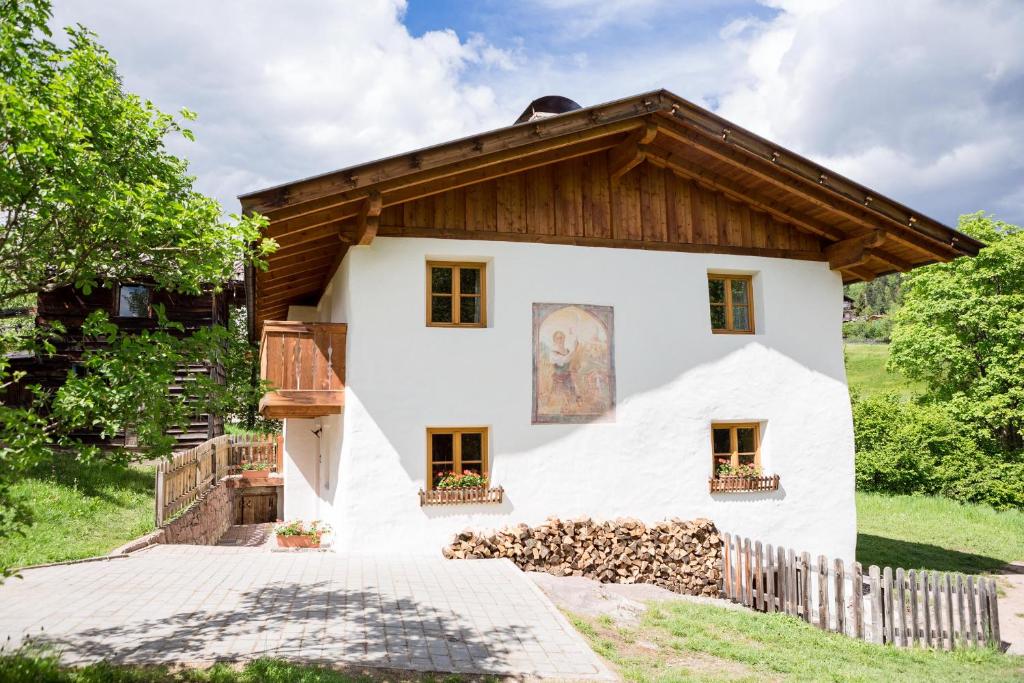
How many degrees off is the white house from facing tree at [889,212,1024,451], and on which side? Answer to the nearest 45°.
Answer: approximately 135° to its left

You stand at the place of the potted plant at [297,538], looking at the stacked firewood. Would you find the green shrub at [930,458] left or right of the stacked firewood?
left

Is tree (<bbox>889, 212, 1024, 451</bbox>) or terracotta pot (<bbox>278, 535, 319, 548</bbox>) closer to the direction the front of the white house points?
the terracotta pot

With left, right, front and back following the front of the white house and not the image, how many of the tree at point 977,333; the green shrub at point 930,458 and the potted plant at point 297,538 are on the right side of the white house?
1

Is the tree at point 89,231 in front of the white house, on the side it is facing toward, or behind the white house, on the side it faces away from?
in front

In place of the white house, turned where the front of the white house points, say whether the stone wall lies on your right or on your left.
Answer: on your right

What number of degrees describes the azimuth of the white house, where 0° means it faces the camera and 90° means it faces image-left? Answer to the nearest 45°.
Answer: approximately 0°

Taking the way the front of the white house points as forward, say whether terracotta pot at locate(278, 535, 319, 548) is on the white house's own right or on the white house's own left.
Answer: on the white house's own right

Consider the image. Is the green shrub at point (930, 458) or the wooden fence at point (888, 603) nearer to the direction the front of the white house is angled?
the wooden fence

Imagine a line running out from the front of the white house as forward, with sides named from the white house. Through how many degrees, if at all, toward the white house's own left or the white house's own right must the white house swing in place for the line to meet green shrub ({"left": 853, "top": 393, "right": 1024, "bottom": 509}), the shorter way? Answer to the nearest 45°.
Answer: approximately 135° to the white house's own left

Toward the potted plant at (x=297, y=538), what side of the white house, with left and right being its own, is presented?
right
